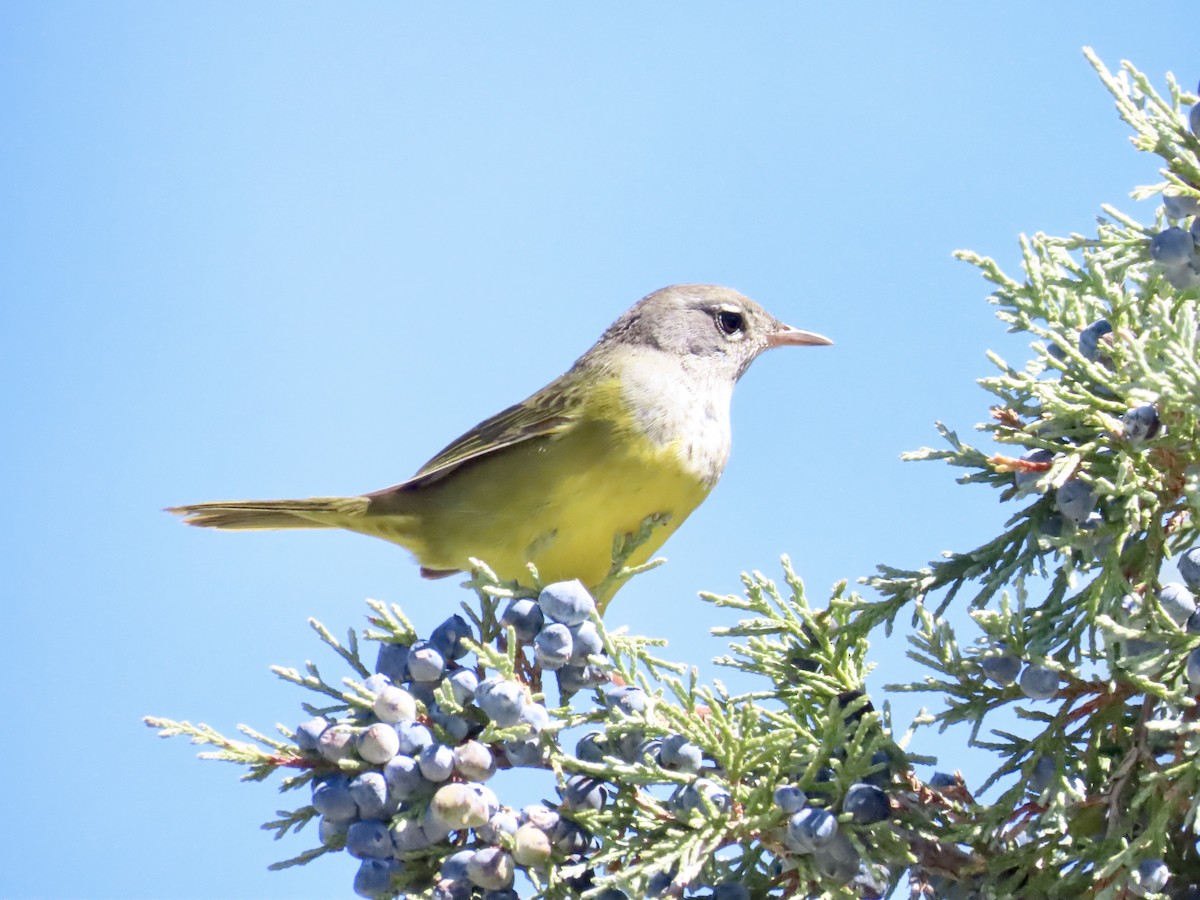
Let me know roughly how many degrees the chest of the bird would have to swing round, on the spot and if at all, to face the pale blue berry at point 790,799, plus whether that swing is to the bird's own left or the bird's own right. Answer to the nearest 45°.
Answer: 0° — it already faces it

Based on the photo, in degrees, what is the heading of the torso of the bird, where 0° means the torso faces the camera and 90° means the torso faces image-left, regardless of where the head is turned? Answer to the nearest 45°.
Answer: approximately 270°
